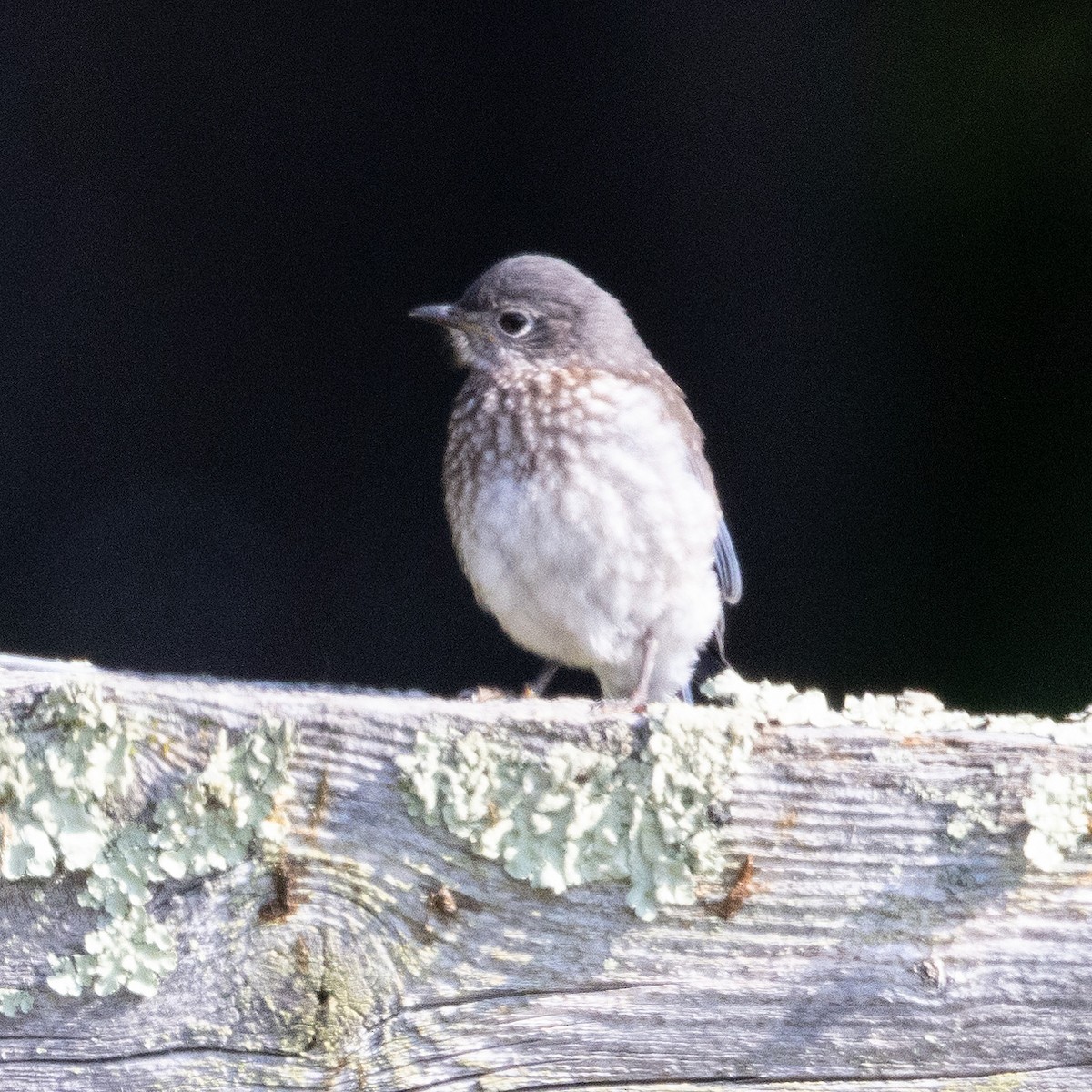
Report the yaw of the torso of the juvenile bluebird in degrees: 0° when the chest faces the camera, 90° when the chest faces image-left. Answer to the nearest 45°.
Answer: approximately 45°
